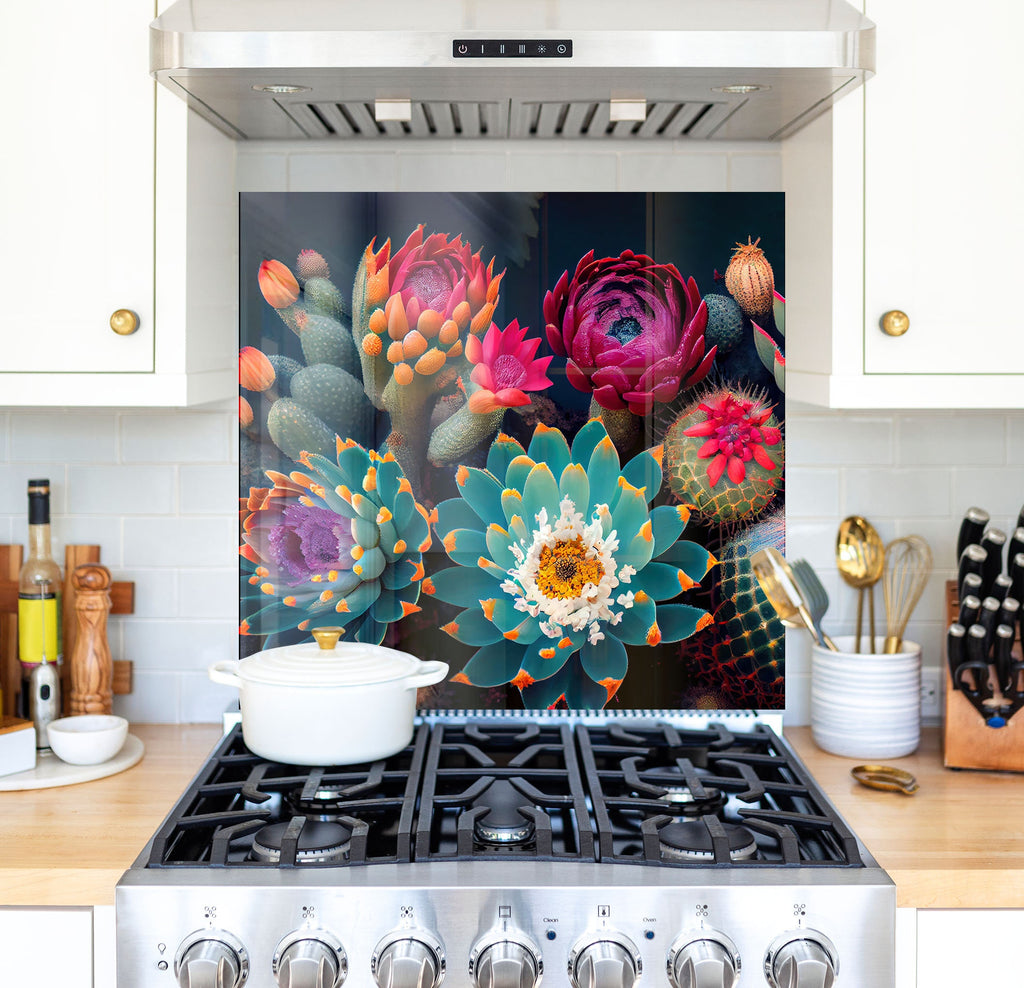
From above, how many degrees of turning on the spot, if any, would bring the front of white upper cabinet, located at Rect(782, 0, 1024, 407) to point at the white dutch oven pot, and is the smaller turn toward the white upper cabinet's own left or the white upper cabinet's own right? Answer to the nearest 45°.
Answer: approximately 90° to the white upper cabinet's own right

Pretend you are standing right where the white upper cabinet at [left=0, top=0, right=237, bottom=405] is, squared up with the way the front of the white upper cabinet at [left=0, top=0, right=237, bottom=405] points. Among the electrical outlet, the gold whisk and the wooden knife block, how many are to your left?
3

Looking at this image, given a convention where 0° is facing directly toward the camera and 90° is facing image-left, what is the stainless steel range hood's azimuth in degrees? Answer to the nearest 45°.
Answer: approximately 0°

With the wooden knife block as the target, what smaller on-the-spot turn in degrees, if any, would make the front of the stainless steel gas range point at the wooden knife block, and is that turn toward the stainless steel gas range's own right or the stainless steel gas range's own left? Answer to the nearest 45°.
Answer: approximately 135° to the stainless steel gas range's own left
